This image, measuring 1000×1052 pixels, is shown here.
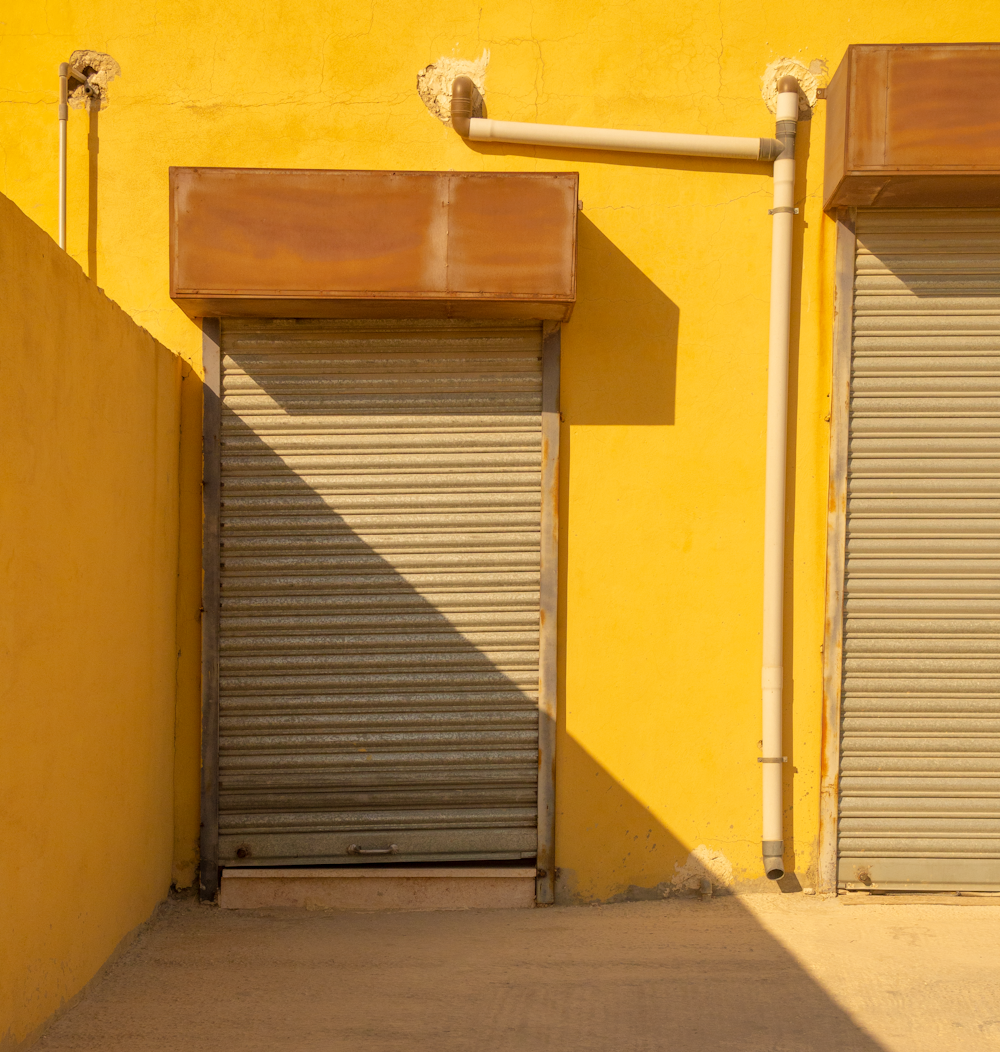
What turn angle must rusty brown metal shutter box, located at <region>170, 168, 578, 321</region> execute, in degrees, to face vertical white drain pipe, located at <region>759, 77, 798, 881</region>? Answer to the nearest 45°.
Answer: approximately 90° to its left

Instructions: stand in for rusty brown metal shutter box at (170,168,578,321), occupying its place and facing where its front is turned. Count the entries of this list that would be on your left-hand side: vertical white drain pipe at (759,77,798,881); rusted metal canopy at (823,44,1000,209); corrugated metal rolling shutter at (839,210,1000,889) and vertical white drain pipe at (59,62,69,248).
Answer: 3

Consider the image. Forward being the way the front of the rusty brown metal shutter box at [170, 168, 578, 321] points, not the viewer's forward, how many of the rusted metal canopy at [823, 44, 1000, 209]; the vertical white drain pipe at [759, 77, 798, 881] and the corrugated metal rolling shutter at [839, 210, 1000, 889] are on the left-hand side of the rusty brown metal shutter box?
3

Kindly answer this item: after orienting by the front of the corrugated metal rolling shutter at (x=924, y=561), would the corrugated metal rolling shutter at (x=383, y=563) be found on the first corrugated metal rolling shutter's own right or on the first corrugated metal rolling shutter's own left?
on the first corrugated metal rolling shutter's own right

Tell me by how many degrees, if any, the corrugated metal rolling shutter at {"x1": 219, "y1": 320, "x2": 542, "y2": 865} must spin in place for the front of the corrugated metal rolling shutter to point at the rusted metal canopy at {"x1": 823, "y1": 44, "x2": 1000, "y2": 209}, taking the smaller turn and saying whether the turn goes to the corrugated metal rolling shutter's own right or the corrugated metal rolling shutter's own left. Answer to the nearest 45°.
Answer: approximately 90° to the corrugated metal rolling shutter's own left

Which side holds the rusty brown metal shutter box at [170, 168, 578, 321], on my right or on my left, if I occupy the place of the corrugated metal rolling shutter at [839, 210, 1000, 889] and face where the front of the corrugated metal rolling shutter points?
on my right

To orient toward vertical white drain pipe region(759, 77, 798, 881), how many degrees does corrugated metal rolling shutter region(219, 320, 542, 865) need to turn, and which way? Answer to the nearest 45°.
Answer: approximately 90° to its left

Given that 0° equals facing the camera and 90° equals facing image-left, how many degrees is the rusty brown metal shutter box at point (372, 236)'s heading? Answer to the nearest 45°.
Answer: approximately 0°

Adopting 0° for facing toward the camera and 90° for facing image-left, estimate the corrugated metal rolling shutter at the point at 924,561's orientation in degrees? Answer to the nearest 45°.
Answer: approximately 0°
